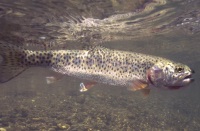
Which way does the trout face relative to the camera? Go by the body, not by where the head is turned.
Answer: to the viewer's right
